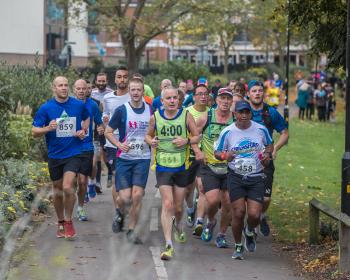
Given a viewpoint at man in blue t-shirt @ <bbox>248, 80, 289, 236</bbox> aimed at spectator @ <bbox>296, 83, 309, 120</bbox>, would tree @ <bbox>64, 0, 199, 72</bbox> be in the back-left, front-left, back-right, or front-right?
front-left

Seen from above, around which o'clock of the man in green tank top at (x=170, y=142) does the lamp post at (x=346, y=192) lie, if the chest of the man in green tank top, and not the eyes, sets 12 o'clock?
The lamp post is roughly at 10 o'clock from the man in green tank top.

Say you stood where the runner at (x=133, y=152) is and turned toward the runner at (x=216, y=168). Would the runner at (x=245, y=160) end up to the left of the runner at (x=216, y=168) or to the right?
right

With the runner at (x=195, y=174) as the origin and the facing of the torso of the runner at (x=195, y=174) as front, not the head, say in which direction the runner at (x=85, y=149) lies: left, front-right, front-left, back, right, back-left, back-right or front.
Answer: right

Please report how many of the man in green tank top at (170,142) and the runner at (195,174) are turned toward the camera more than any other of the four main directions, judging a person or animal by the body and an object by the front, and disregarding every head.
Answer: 2

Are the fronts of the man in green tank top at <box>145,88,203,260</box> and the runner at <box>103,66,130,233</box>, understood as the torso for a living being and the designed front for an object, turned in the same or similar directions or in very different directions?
same or similar directions

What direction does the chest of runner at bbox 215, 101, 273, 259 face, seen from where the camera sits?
toward the camera

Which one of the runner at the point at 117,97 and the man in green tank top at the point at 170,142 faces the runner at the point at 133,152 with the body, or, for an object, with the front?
the runner at the point at 117,97

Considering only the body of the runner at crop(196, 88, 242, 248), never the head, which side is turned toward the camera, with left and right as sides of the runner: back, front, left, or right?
front

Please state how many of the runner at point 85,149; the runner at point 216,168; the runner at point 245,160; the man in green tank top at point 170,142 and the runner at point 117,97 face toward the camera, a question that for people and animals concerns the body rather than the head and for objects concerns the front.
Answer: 5

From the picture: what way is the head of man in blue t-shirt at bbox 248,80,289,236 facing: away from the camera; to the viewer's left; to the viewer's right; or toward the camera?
toward the camera

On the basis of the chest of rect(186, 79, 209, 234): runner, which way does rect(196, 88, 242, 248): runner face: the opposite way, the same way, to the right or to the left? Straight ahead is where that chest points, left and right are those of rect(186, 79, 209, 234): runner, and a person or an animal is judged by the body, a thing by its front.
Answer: the same way

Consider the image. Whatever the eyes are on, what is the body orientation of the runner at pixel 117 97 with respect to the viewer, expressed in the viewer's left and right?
facing the viewer

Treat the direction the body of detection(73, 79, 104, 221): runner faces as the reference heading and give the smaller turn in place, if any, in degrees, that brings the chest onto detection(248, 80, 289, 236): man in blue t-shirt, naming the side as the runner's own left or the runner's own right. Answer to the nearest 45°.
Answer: approximately 45° to the runner's own left
